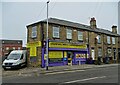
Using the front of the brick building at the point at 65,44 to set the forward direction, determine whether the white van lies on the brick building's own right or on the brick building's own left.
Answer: on the brick building's own right

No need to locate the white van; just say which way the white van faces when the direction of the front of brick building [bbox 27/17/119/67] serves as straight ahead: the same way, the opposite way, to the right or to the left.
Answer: to the right

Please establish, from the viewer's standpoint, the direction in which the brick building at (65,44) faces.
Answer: facing the viewer and to the right of the viewer

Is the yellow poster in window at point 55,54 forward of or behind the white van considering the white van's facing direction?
behind

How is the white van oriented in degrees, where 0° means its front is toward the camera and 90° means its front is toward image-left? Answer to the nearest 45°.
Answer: approximately 45°

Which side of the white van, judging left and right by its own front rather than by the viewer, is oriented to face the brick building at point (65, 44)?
left

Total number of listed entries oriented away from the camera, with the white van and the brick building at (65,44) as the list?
0
